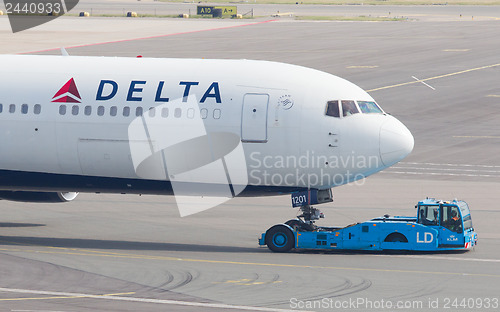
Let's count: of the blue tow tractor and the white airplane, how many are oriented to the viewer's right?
2

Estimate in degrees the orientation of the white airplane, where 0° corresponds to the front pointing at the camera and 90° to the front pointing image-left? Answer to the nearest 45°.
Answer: approximately 270°

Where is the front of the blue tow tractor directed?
to the viewer's right

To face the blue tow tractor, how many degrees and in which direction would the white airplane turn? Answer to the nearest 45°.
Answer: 0° — it already faces it

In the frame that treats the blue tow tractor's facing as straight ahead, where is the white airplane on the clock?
The white airplane is roughly at 6 o'clock from the blue tow tractor.
